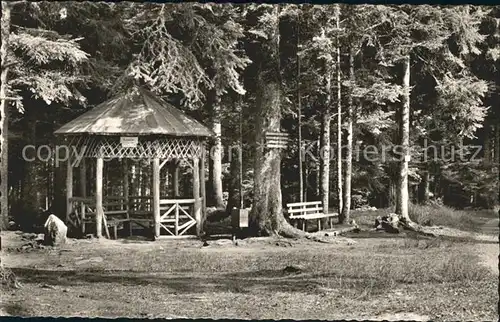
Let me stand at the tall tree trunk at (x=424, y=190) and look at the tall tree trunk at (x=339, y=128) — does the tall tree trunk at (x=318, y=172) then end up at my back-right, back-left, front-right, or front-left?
front-right

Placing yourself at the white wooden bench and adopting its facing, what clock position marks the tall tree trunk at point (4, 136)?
The tall tree trunk is roughly at 3 o'clock from the white wooden bench.

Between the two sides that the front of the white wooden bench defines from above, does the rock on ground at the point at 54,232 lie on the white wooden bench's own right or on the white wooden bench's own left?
on the white wooden bench's own right

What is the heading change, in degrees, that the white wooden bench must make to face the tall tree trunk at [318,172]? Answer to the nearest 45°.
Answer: approximately 135° to its left

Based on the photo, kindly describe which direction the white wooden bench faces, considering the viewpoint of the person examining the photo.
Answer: facing the viewer and to the right of the viewer

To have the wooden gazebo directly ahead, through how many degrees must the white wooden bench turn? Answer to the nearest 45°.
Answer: approximately 135° to its right

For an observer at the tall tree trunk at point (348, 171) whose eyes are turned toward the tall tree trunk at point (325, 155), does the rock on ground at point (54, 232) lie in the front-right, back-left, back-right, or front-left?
front-left
